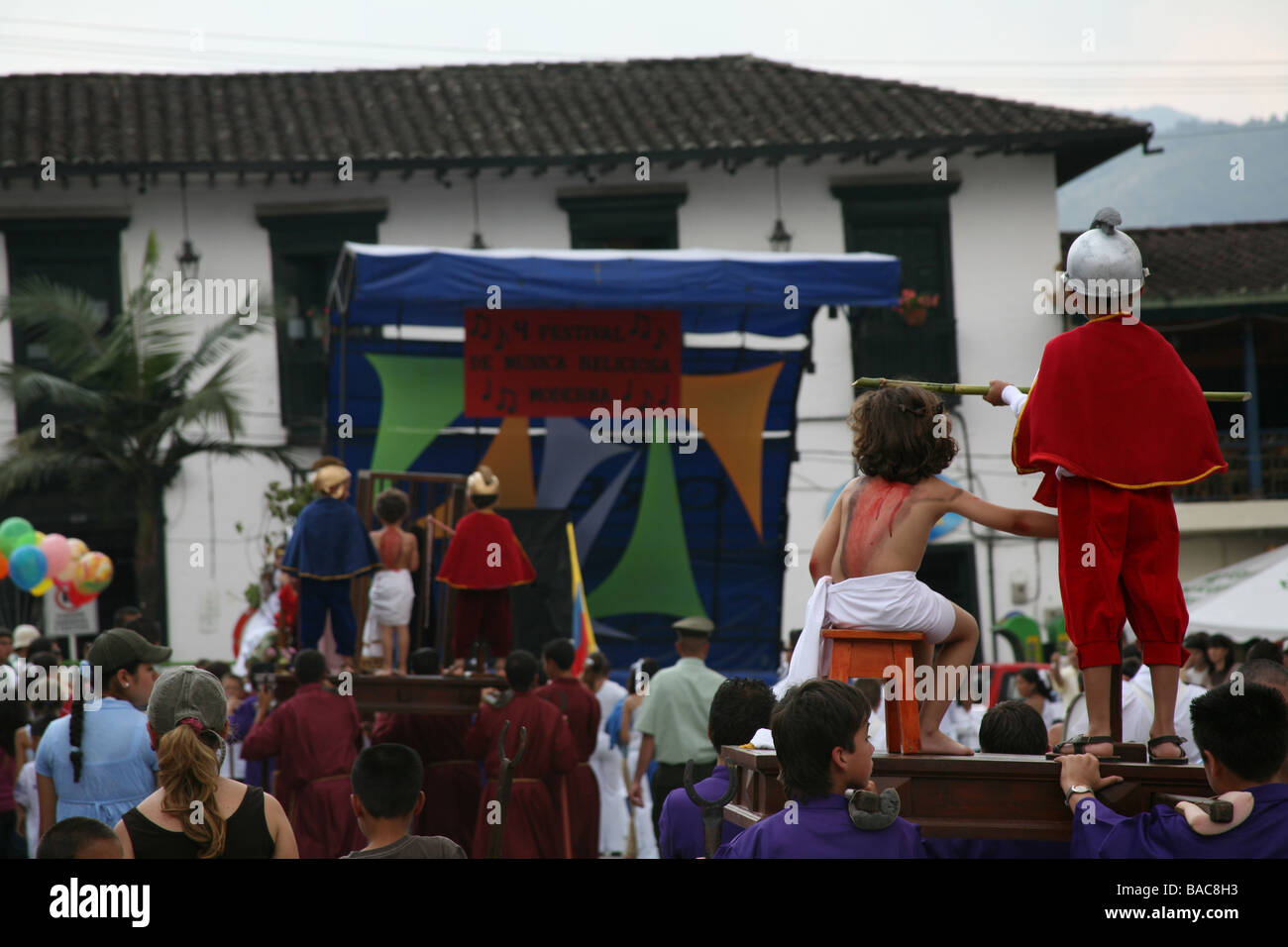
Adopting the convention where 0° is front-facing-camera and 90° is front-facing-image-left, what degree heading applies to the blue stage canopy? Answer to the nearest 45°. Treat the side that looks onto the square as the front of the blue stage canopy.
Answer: approximately 0°

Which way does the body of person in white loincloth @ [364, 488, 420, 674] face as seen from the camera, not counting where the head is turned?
away from the camera

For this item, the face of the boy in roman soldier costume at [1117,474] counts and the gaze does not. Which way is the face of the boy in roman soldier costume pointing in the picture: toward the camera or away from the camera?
away from the camera

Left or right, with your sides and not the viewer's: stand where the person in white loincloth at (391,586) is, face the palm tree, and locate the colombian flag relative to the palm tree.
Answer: right

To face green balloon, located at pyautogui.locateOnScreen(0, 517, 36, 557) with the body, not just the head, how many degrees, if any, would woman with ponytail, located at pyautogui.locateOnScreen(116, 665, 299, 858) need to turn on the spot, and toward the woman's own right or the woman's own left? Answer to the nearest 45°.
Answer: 0° — they already face it

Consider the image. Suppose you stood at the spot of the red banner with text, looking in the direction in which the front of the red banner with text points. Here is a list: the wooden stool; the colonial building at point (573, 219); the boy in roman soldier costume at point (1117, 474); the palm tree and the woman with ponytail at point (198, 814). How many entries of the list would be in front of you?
3

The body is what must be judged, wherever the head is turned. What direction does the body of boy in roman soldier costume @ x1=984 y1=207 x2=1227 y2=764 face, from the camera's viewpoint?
away from the camera

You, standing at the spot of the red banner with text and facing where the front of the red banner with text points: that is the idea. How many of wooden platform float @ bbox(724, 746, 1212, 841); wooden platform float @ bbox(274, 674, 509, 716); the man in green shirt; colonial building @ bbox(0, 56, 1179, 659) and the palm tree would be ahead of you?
3

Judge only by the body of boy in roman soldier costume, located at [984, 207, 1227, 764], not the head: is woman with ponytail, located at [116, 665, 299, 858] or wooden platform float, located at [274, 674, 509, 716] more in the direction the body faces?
the wooden platform float
